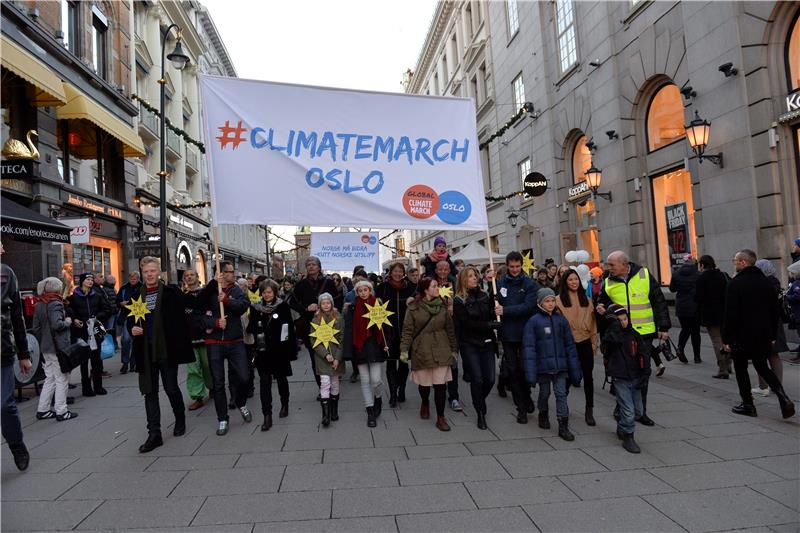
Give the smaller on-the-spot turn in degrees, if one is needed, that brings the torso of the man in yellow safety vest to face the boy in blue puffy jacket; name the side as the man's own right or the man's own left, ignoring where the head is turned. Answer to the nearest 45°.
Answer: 0° — they already face them

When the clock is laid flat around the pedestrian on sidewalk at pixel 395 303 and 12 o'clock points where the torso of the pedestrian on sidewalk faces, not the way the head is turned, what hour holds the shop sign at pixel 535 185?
The shop sign is roughly at 7 o'clock from the pedestrian on sidewalk.

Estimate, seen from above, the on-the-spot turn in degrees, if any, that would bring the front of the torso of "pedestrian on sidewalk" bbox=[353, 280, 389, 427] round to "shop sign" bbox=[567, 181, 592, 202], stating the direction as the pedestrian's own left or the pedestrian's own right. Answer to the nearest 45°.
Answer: approximately 135° to the pedestrian's own left

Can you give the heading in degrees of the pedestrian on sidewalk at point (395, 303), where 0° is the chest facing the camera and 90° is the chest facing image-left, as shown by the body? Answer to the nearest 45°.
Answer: approximately 0°

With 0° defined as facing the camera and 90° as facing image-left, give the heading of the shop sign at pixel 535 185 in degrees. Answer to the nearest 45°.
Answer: approximately 0°

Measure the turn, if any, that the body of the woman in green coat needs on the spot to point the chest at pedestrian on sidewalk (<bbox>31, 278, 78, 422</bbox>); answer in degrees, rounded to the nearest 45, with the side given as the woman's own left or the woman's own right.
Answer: approximately 90° to the woman's own right

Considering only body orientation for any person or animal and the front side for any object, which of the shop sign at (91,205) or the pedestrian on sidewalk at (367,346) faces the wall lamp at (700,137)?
the shop sign

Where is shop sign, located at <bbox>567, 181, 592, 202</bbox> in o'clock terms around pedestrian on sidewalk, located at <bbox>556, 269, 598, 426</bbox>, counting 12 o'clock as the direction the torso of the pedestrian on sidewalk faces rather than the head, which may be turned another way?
The shop sign is roughly at 6 o'clock from the pedestrian on sidewalk.

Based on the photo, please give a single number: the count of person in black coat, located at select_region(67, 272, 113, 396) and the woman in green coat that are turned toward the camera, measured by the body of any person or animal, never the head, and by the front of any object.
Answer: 2
